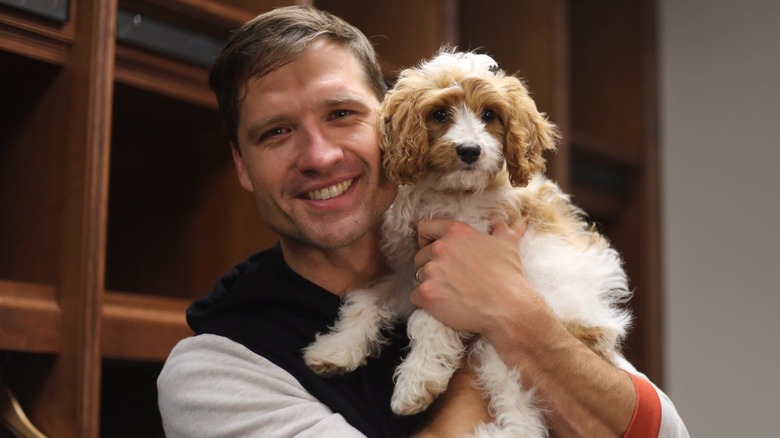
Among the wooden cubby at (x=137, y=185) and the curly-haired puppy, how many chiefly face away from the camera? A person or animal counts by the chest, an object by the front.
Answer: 0

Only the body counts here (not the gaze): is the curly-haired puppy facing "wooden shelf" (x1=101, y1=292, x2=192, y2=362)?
no

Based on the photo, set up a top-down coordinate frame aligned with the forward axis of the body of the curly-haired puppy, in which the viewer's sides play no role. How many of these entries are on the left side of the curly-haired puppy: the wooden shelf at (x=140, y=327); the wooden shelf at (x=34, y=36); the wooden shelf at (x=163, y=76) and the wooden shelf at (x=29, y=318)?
0

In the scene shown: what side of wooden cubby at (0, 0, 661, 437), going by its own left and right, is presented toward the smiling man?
front

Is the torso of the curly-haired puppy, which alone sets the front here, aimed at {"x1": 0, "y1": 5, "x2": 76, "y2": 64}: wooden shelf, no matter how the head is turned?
no

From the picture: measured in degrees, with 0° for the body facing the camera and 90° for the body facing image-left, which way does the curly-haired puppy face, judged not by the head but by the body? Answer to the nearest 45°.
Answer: approximately 45°

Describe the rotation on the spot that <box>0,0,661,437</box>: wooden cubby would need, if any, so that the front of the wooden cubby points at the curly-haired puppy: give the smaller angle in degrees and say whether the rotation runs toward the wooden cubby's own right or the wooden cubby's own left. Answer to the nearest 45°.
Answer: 0° — it already faces it
